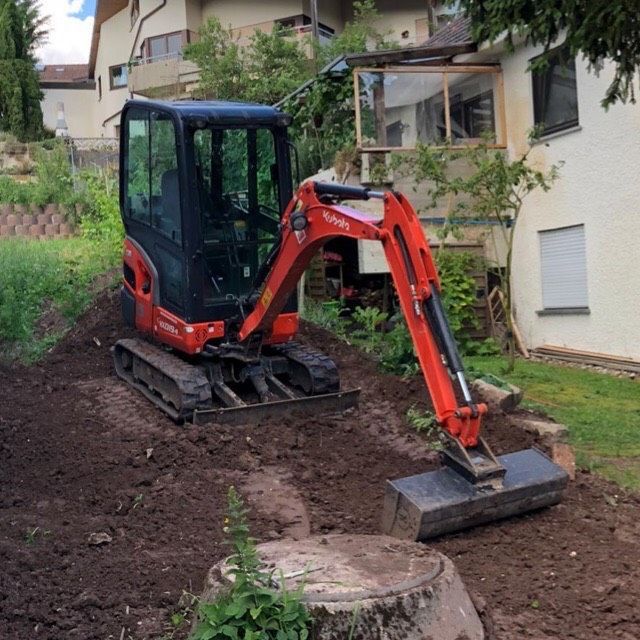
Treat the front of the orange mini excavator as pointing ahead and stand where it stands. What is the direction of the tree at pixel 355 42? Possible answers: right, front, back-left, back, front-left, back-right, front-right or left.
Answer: back-left

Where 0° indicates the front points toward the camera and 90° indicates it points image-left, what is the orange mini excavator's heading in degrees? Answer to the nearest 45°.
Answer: approximately 315°

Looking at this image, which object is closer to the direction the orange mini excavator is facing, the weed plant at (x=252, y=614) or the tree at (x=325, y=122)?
the weed plant

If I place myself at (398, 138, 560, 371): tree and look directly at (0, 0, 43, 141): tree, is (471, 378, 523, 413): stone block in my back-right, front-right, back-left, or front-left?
back-left

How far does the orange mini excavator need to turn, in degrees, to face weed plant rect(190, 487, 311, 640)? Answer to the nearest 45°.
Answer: approximately 45° to its right

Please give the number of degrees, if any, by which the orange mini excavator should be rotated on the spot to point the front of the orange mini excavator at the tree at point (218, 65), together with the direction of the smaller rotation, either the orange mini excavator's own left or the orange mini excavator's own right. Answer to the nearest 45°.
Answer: approximately 135° to the orange mini excavator's own left

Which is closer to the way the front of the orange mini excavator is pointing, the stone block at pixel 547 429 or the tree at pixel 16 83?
the stone block

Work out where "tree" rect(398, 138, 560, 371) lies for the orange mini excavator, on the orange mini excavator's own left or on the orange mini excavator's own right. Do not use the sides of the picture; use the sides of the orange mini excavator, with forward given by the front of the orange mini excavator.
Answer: on the orange mini excavator's own left

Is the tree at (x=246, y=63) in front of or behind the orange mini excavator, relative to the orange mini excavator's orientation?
behind
